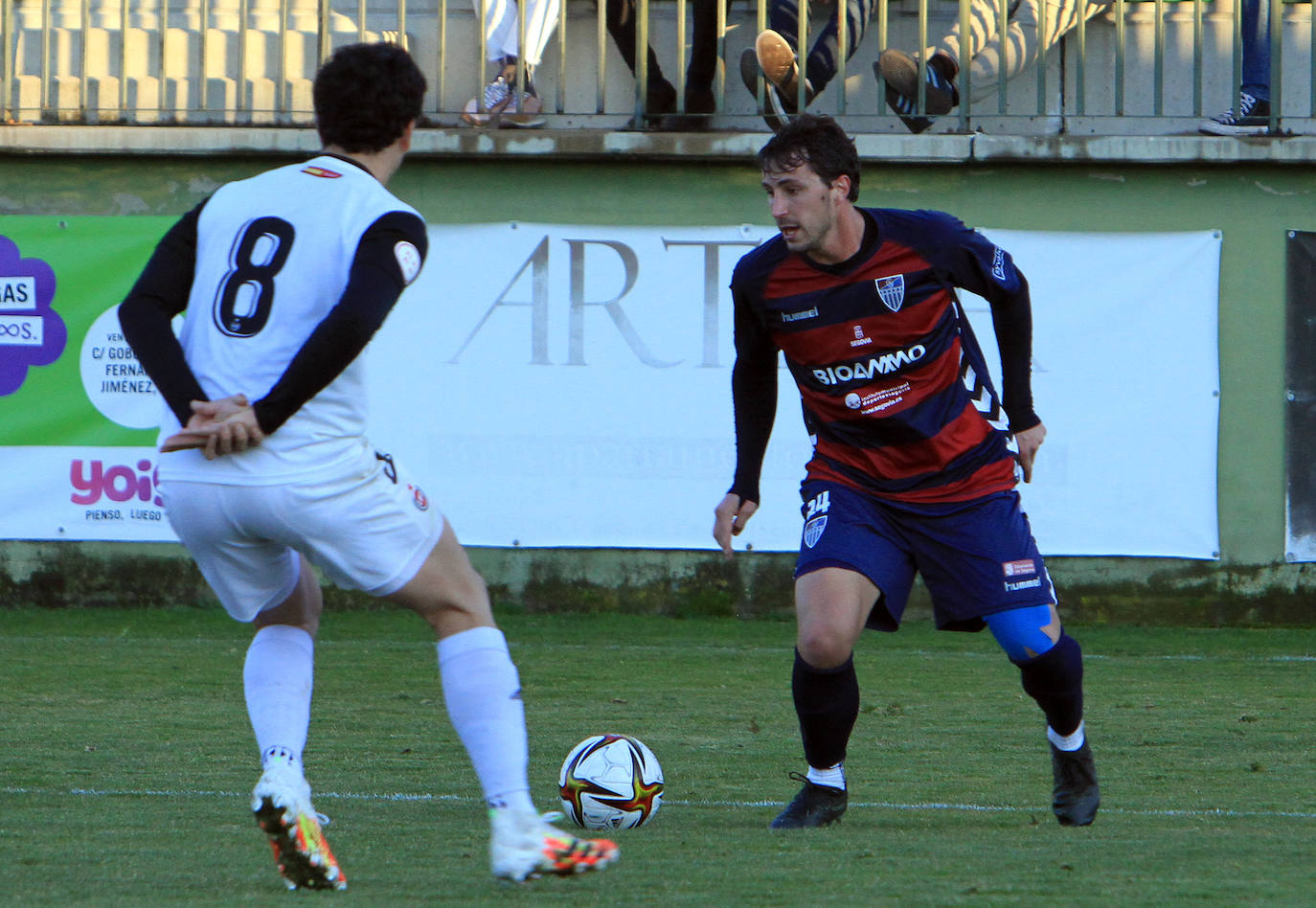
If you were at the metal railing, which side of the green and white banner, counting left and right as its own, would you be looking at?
back

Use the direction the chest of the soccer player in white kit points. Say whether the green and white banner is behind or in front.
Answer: in front

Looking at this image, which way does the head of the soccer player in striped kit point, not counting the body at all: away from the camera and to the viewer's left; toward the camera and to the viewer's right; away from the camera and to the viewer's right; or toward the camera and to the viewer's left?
toward the camera and to the viewer's left

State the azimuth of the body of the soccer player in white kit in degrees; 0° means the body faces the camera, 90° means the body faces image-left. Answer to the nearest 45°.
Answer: approximately 225°

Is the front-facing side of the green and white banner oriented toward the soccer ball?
yes

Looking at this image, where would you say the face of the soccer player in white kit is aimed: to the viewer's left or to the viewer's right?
to the viewer's right

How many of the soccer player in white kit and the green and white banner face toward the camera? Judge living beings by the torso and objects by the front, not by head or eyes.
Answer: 1

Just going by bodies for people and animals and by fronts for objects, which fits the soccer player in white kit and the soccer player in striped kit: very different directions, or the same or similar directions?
very different directions

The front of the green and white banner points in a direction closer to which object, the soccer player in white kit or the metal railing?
the soccer player in white kit

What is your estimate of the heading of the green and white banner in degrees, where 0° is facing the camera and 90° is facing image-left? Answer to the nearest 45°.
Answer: approximately 0°

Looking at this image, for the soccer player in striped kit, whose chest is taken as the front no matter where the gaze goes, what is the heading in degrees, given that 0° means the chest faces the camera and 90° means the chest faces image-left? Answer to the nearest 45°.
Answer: approximately 45°
